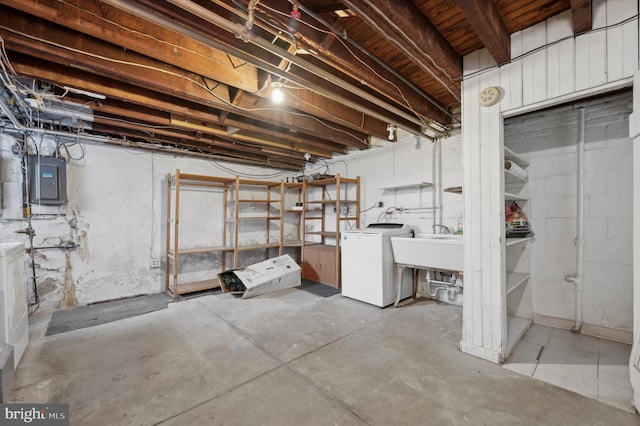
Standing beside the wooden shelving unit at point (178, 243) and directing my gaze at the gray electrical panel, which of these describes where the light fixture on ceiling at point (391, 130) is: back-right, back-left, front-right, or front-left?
back-left

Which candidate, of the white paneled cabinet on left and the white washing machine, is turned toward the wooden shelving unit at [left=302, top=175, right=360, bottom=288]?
the white paneled cabinet on left

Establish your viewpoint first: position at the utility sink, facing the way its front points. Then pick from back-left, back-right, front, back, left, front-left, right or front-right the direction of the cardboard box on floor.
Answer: front-right

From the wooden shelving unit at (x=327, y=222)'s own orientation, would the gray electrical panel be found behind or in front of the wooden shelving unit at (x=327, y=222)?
in front

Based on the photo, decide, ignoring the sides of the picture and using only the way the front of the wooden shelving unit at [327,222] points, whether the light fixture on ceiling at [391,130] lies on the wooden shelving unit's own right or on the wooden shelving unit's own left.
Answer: on the wooden shelving unit's own left

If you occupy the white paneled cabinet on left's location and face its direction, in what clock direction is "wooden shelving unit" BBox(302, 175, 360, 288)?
The wooden shelving unit is roughly at 12 o'clock from the white paneled cabinet on left.

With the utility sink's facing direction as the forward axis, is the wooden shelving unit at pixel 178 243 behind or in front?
in front

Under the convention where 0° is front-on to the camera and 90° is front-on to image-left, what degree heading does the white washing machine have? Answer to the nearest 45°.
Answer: approximately 45°

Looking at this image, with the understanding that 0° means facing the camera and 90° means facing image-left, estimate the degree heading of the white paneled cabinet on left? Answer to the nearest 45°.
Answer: approximately 270°

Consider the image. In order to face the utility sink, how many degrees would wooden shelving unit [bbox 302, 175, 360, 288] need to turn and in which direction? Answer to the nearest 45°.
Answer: approximately 90° to its left
